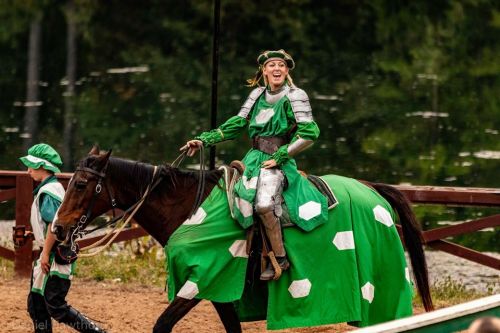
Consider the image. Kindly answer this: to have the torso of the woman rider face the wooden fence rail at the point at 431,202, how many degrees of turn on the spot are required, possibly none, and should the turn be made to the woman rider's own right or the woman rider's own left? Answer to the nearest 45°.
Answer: approximately 180°

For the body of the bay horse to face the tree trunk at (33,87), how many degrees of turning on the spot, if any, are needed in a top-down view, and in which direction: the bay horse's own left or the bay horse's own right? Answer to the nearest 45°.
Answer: approximately 90° to the bay horse's own right

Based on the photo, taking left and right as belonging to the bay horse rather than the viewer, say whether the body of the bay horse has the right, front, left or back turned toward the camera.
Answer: left

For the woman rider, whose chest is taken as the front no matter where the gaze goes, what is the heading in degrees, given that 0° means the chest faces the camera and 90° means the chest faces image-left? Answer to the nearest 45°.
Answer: approximately 45°

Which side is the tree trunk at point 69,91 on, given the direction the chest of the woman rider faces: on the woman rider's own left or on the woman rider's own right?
on the woman rider's own right
